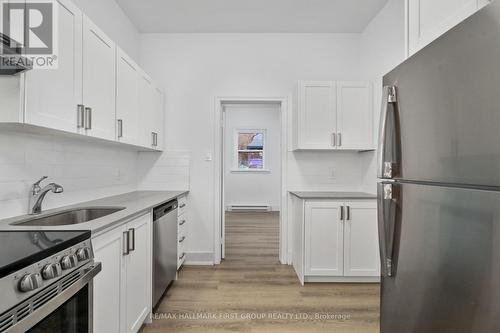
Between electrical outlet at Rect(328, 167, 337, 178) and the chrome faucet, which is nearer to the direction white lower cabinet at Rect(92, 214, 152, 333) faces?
the electrical outlet

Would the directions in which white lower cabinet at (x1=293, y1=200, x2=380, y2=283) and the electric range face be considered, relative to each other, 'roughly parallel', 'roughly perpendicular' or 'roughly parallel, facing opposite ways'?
roughly perpendicular

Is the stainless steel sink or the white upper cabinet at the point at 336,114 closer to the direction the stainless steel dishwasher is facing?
the white upper cabinet

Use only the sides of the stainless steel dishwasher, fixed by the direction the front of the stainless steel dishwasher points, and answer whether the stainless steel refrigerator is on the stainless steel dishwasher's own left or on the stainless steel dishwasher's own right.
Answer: on the stainless steel dishwasher's own right

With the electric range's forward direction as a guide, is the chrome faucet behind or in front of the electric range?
behind

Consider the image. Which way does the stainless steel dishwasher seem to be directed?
to the viewer's right

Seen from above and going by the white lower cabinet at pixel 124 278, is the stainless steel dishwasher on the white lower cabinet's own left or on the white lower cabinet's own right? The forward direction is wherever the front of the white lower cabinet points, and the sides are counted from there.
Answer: on the white lower cabinet's own left

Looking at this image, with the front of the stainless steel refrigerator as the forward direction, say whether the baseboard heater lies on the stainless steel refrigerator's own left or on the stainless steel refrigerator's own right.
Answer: on the stainless steel refrigerator's own right

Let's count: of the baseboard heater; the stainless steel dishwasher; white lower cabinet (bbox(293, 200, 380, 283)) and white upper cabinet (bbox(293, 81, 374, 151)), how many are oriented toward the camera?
3

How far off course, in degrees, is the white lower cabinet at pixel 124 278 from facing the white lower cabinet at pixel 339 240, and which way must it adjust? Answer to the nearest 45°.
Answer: approximately 45° to its left

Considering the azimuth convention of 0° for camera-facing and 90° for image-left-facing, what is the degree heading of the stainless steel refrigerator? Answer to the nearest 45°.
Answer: approximately 45°
